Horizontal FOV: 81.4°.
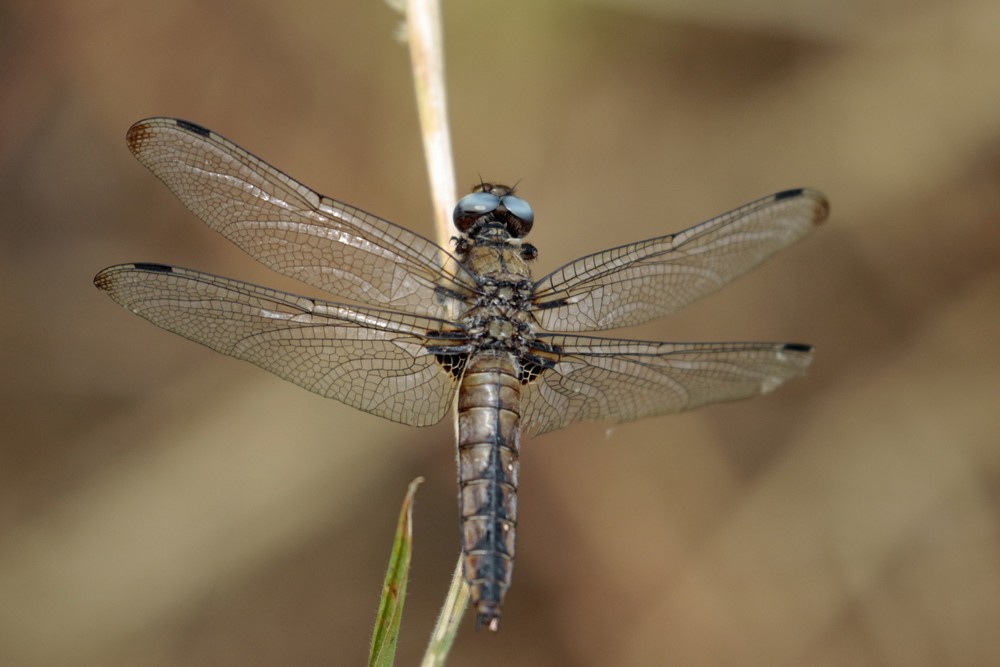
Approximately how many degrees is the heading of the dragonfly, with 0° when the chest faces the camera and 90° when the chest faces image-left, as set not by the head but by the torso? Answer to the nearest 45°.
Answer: approximately 180°
